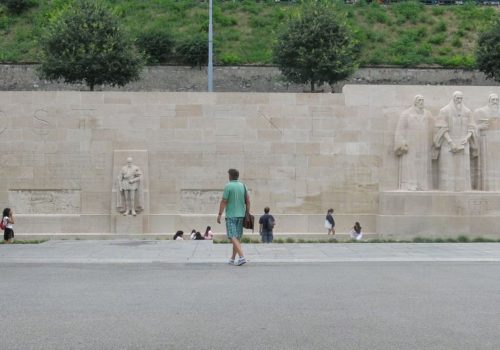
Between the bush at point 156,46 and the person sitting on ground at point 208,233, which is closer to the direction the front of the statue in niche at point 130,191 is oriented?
the person sitting on ground

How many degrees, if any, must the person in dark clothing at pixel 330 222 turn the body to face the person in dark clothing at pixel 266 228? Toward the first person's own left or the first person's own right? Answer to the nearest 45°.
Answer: approximately 45° to the first person's own left

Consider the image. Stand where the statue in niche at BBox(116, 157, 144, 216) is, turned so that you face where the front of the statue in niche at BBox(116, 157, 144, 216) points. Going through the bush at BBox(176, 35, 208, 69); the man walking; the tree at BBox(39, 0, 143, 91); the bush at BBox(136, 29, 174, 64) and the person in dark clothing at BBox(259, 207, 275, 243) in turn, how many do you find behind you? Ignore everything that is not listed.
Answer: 3

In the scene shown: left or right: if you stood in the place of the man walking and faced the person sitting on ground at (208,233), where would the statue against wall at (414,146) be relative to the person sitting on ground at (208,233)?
right

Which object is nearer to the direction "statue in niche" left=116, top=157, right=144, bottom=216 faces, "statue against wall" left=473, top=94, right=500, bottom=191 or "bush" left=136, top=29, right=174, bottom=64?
the statue against wall

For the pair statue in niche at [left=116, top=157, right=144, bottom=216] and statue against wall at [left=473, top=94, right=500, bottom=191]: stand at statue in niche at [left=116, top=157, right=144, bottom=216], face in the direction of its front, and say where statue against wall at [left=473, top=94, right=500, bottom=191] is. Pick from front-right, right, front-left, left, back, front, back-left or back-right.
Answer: left
